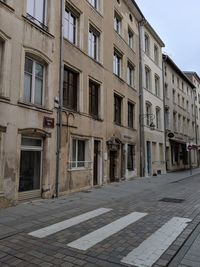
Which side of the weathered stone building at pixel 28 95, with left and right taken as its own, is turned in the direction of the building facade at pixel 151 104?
left

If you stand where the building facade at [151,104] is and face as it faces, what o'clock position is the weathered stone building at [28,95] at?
The weathered stone building is roughly at 2 o'clock from the building facade.

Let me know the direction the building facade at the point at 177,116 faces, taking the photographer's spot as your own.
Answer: facing the viewer and to the right of the viewer

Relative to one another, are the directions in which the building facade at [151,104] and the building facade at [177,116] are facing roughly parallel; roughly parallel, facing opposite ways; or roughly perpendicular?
roughly parallel

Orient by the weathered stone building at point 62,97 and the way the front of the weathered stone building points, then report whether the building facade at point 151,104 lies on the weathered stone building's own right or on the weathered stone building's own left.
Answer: on the weathered stone building's own left

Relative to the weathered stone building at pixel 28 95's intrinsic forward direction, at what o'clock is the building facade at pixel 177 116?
The building facade is roughly at 9 o'clock from the weathered stone building.

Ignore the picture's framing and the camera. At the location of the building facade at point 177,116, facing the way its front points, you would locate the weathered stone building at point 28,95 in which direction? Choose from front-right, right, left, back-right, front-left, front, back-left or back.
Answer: front-right

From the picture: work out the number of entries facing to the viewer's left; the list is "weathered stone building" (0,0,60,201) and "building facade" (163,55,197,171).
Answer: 0

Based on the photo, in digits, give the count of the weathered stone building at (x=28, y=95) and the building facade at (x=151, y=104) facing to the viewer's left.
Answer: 0

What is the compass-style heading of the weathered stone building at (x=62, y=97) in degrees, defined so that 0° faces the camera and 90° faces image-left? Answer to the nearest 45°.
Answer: approximately 315°

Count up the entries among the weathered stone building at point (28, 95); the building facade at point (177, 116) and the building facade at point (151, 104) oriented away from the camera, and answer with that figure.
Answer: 0
